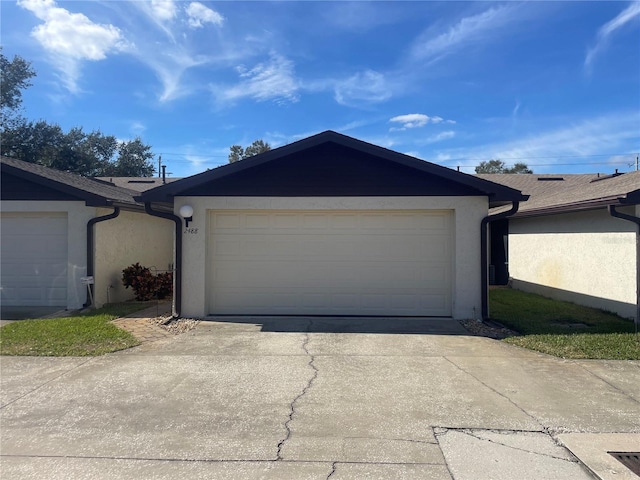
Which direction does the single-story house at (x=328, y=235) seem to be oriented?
toward the camera

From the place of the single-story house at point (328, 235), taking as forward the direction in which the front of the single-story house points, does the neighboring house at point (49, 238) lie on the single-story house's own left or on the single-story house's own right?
on the single-story house's own right

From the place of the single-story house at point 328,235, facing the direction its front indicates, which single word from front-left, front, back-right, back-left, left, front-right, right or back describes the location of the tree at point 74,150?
back-right

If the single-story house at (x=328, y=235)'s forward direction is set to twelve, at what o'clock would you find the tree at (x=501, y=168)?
The tree is roughly at 7 o'clock from the single-story house.

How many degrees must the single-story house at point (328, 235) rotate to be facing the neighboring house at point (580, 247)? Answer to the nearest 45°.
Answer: approximately 90° to its left
